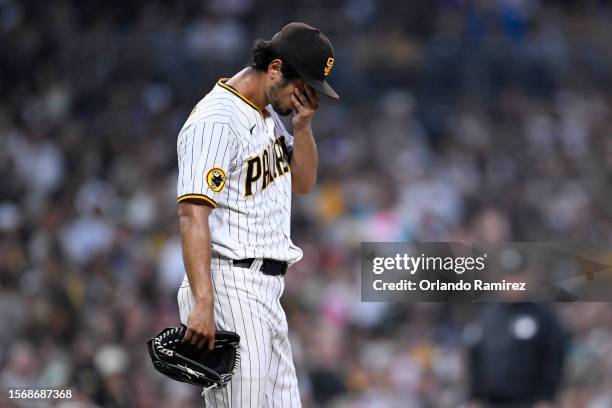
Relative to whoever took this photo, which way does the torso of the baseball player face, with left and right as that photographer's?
facing the viewer and to the right of the viewer
